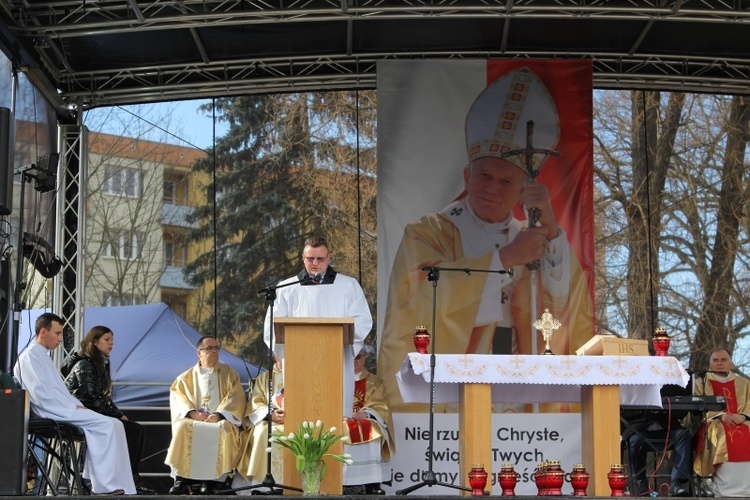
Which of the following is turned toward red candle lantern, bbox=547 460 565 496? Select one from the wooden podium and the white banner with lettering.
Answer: the white banner with lettering

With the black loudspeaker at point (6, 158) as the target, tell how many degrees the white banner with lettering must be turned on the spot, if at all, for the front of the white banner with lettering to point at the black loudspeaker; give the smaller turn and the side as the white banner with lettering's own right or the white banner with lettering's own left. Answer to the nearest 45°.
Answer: approximately 45° to the white banner with lettering's own right

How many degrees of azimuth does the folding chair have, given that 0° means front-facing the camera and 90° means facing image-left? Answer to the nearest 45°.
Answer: approximately 270°

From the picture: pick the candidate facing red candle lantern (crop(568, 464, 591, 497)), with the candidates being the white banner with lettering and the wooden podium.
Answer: the white banner with lettering

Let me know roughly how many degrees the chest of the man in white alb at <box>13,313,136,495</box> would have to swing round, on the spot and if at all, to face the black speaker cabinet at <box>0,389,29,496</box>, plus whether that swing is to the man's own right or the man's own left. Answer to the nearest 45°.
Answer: approximately 90° to the man's own right

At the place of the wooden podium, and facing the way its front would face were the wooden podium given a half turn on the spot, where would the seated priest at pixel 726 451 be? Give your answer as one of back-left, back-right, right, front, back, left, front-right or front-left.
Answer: front-right
